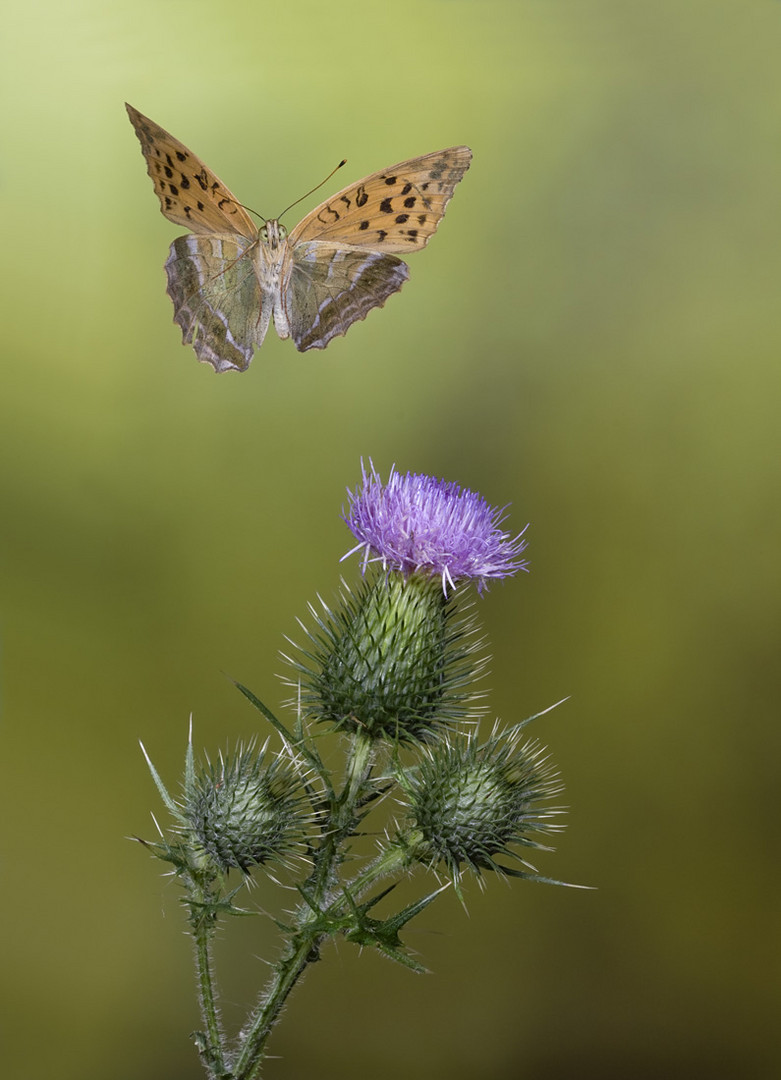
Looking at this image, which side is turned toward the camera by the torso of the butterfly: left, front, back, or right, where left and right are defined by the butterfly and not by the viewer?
front
